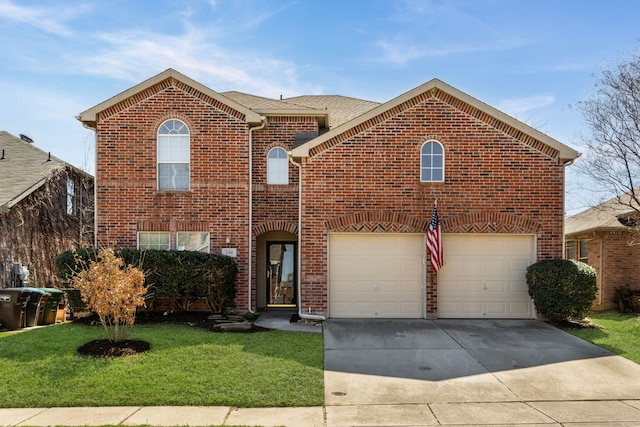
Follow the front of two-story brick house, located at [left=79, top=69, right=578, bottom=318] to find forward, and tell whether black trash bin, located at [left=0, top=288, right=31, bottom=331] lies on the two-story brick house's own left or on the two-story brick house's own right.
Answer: on the two-story brick house's own right

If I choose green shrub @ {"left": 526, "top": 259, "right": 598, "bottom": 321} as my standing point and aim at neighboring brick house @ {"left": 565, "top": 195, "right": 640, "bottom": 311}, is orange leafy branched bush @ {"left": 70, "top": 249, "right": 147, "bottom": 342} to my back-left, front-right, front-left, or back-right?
back-left

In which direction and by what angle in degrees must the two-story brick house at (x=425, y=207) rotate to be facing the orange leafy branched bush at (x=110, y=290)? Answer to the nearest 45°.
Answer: approximately 45° to its right

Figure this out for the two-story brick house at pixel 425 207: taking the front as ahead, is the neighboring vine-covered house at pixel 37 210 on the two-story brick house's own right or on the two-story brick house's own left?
on the two-story brick house's own right

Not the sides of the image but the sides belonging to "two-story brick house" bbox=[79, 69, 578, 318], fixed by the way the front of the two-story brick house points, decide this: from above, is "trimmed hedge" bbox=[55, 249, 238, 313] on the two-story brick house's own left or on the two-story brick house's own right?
on the two-story brick house's own right

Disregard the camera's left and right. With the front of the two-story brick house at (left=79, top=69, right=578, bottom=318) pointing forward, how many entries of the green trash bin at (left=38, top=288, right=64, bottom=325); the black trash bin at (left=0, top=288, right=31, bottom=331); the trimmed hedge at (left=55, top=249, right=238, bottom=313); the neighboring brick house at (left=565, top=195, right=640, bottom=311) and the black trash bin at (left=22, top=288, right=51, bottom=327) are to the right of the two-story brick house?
4

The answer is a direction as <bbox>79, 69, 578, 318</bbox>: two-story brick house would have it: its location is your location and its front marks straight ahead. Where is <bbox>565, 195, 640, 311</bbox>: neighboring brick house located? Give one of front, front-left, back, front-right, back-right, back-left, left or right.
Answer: back-left

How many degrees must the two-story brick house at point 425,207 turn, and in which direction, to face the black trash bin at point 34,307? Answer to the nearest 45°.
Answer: approximately 90° to its right

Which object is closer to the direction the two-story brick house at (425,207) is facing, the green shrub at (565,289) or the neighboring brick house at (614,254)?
the green shrub

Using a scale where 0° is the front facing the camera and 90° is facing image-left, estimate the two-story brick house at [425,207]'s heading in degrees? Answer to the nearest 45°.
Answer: approximately 0°

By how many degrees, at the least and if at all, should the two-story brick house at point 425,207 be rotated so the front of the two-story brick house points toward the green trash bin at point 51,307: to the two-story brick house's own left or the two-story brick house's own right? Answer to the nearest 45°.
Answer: approximately 90° to the two-story brick house's own right
